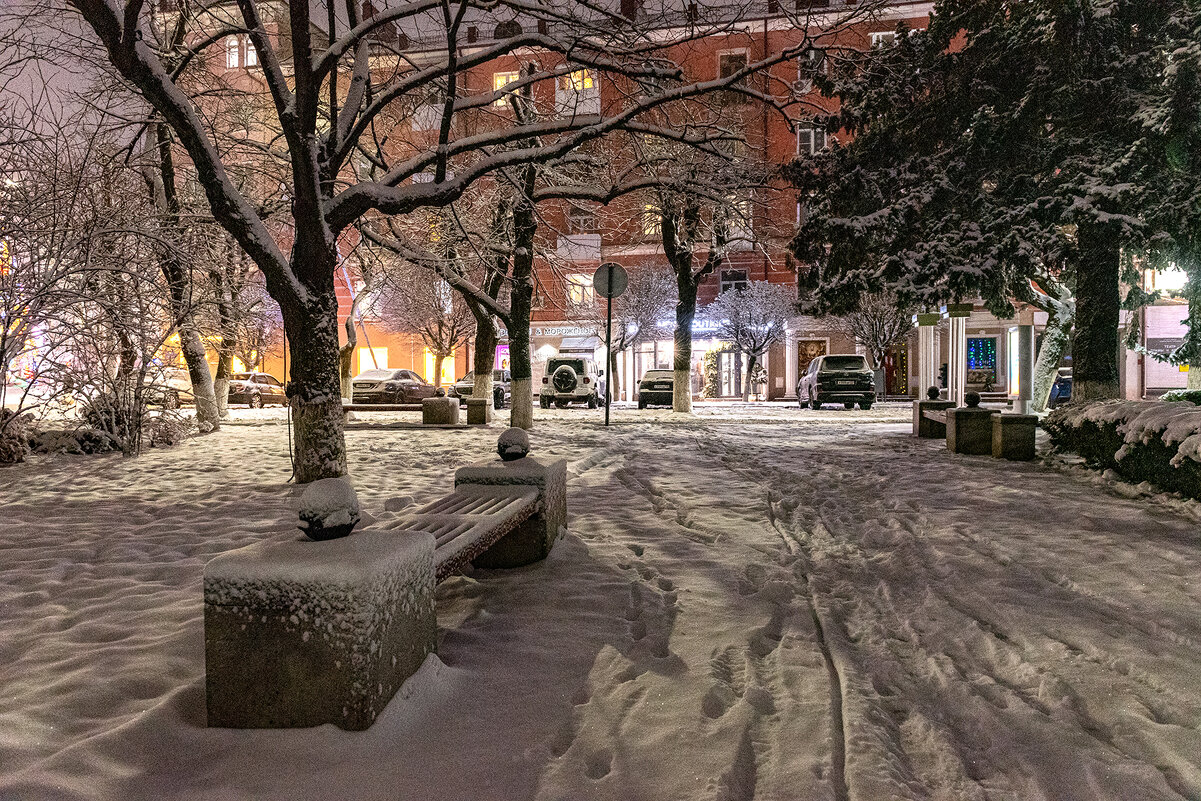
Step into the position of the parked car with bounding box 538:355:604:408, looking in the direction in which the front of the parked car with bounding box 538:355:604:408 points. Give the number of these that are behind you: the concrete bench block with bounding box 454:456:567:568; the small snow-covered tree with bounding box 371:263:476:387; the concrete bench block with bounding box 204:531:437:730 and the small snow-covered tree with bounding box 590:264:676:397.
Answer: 2

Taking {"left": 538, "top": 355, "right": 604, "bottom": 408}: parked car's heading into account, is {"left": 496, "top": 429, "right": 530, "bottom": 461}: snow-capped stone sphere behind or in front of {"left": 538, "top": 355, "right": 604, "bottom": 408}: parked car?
behind

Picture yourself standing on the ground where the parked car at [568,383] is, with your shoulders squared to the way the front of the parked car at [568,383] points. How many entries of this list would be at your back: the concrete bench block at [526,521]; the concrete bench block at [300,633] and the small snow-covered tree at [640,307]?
2
